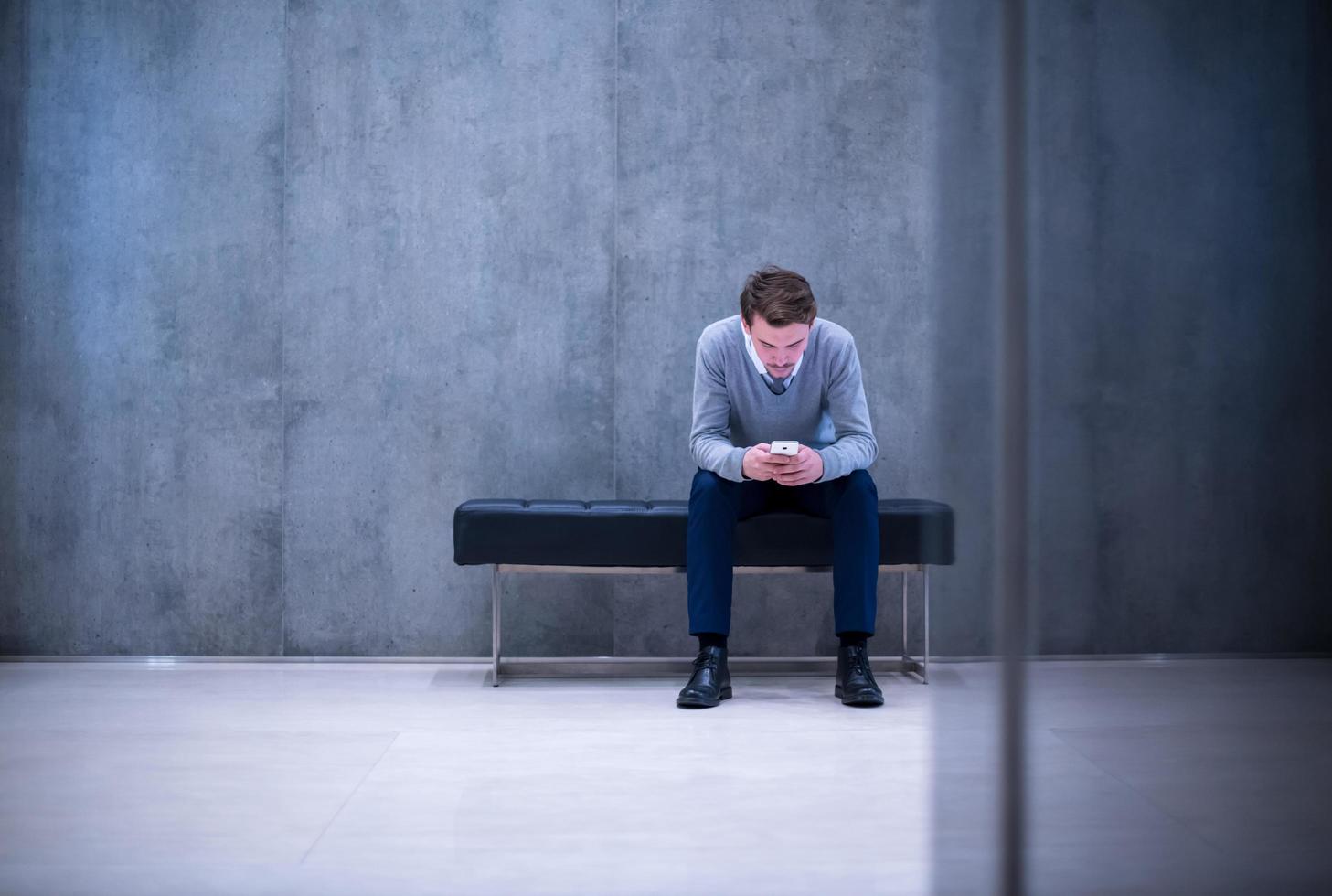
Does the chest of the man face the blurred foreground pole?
yes

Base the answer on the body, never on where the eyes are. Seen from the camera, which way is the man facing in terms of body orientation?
toward the camera

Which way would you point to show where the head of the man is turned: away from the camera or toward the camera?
toward the camera
